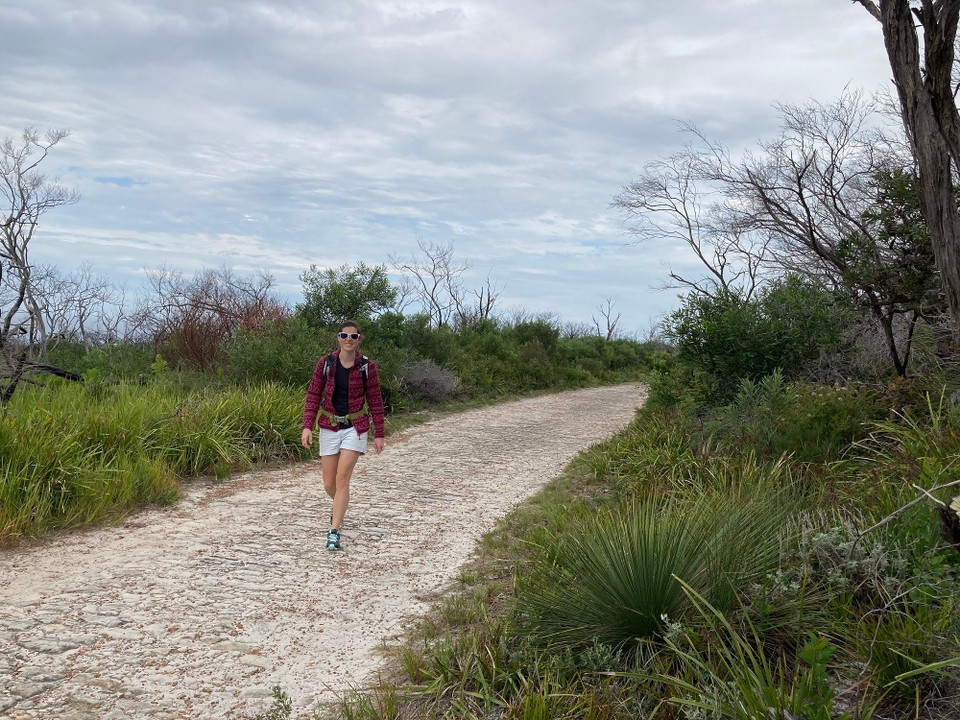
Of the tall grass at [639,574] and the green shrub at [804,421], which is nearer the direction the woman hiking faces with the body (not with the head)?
the tall grass

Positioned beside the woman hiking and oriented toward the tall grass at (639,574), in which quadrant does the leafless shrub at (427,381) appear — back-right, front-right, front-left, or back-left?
back-left

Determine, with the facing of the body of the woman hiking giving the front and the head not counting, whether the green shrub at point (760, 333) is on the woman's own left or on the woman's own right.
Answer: on the woman's own left

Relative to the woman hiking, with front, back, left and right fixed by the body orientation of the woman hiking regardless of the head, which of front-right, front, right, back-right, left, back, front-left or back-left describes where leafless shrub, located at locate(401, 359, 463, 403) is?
back

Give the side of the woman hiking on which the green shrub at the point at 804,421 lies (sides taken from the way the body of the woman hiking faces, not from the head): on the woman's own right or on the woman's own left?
on the woman's own left

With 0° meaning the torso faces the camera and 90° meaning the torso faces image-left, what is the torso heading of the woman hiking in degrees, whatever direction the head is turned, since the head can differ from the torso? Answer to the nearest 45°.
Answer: approximately 0°

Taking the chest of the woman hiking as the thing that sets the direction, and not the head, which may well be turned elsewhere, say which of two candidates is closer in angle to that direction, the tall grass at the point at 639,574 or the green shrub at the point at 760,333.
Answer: the tall grass
